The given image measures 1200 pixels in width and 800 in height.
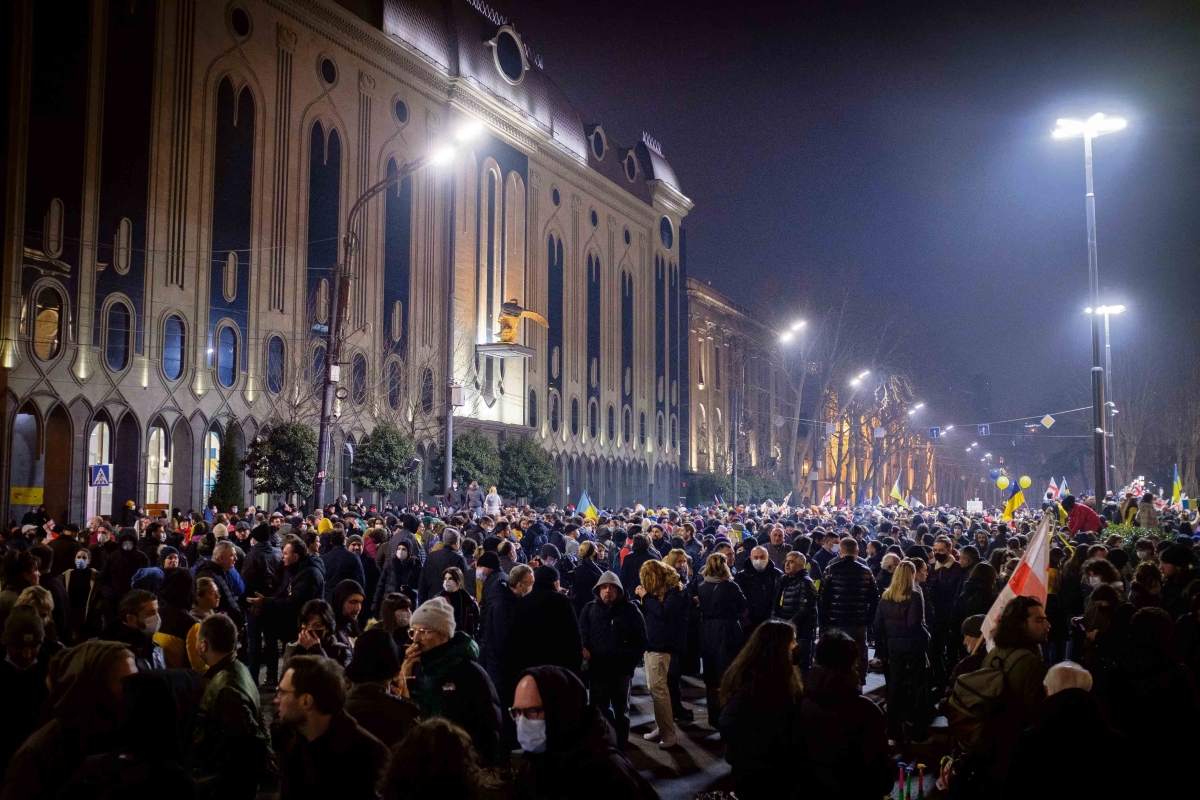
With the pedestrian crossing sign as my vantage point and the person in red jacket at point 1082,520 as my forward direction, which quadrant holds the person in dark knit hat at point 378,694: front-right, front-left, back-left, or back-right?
front-right

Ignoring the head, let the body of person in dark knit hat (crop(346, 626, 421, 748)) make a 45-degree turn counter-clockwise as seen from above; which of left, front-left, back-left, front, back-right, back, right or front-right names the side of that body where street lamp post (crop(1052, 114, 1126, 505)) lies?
front-right

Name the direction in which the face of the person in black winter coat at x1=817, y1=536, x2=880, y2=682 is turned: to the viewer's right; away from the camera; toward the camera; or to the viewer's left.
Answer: away from the camera

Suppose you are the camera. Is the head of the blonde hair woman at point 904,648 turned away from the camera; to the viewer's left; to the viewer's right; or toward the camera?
away from the camera

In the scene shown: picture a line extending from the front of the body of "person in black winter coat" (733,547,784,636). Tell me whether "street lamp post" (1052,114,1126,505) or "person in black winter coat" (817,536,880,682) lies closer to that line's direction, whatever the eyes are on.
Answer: the person in black winter coat

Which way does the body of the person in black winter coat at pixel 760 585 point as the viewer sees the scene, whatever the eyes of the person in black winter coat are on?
toward the camera

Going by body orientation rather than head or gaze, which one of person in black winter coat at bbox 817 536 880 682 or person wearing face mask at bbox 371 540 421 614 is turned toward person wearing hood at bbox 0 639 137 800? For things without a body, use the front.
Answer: the person wearing face mask

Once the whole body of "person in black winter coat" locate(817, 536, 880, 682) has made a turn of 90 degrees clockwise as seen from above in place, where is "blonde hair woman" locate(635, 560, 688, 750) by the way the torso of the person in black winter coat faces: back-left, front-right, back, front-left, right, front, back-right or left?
back-right

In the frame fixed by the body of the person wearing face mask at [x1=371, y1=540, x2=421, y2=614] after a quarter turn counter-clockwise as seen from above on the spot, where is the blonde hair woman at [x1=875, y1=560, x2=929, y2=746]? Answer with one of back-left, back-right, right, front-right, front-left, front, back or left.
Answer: front-right

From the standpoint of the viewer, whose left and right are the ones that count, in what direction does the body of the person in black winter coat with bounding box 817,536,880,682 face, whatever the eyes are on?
facing away from the viewer

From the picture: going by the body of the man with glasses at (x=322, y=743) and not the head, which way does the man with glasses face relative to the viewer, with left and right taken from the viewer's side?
facing to the left of the viewer

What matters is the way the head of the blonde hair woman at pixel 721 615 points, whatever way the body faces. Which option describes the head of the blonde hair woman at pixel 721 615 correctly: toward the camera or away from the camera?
away from the camera

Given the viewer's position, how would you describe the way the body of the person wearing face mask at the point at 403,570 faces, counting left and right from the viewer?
facing the viewer

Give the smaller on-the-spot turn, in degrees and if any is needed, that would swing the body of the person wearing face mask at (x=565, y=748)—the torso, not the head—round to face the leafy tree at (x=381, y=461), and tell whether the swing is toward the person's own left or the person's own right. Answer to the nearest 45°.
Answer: approximately 135° to the person's own right

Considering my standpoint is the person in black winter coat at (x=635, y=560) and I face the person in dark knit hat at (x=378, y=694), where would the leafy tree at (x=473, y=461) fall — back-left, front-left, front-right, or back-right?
back-right
